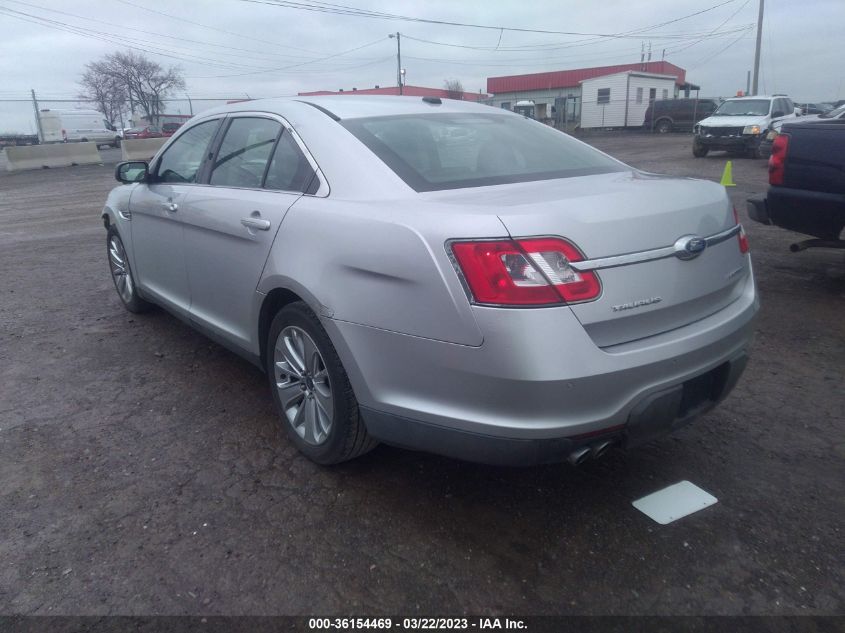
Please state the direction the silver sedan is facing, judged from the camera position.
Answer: facing away from the viewer and to the left of the viewer

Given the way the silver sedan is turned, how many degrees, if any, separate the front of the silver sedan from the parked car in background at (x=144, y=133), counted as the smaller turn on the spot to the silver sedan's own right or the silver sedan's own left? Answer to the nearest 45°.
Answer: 0° — it already faces it

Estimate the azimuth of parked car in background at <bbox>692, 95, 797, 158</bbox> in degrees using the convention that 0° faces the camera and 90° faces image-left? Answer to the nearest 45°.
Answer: approximately 45°

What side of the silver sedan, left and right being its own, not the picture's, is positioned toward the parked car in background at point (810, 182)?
right

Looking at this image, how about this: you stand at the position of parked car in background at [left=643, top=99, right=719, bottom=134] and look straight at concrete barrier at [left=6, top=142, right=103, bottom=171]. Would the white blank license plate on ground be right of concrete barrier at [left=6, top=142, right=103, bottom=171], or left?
left

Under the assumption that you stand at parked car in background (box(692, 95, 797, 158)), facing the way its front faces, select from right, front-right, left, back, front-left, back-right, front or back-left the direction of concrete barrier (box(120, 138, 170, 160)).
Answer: front-right

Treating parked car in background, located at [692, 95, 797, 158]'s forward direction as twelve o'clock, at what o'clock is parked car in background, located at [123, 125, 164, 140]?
parked car in background, located at [123, 125, 164, 140] is roughly at 2 o'clock from parked car in background, located at [692, 95, 797, 158].

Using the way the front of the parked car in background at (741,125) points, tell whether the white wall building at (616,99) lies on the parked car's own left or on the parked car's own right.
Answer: on the parked car's own right
